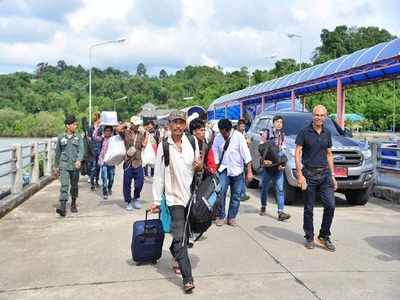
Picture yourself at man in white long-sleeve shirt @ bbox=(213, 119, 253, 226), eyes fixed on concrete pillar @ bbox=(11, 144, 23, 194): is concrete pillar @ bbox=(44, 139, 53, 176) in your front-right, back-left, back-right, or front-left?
front-right

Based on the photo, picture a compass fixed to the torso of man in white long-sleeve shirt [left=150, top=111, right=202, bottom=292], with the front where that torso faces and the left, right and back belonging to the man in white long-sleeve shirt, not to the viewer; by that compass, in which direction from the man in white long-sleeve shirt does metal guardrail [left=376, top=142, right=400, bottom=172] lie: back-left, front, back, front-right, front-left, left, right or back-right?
back-left

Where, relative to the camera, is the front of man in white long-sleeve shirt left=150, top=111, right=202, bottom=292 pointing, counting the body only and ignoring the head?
toward the camera

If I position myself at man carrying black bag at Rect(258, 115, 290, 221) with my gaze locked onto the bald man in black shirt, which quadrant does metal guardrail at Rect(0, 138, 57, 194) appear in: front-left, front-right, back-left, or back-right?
back-right

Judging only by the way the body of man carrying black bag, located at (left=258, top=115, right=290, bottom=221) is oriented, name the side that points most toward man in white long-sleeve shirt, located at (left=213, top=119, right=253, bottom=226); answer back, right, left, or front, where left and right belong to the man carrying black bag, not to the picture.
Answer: right

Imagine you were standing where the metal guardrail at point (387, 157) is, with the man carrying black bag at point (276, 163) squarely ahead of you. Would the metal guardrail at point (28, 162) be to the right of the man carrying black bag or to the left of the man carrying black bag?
right

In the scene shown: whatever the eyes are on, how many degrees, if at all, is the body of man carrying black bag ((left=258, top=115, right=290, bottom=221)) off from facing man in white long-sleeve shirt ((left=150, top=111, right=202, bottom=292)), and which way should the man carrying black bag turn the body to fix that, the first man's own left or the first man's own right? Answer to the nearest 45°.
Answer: approximately 45° to the first man's own right

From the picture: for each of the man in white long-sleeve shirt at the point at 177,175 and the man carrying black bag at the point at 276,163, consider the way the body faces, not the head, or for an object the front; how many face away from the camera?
0

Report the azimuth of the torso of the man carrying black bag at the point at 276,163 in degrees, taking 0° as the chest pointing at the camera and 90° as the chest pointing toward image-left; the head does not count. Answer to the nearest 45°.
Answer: approximately 315°

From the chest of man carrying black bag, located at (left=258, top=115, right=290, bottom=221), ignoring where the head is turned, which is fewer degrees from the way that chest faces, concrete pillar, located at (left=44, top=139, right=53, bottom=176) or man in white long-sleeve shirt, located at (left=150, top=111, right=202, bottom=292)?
the man in white long-sleeve shirt

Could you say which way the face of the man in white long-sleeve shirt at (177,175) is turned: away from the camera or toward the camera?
toward the camera

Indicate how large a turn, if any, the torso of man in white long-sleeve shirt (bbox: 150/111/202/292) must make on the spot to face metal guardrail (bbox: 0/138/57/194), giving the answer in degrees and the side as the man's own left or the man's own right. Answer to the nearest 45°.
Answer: approximately 135° to the man's own right
